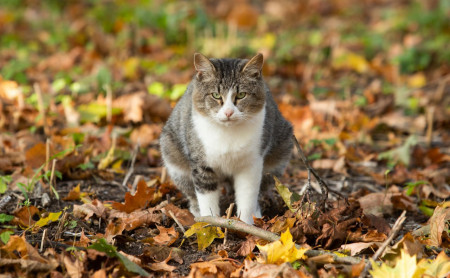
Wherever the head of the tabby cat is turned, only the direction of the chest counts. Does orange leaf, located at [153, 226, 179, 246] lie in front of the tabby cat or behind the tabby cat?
in front

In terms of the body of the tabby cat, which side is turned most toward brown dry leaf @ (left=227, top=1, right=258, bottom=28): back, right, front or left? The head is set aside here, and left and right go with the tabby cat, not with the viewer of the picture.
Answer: back

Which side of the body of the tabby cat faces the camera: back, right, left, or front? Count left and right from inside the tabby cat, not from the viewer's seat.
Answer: front

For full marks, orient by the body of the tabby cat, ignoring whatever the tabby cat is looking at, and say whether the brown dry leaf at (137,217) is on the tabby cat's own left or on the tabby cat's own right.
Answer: on the tabby cat's own right

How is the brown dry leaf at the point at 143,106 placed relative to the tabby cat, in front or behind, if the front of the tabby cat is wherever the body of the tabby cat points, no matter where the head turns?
behind

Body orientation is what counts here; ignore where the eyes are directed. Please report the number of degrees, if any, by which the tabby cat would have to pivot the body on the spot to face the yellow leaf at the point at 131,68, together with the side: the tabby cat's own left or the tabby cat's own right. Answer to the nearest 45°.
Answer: approximately 180°

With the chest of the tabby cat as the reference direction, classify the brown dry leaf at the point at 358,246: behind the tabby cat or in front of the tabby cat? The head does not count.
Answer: in front

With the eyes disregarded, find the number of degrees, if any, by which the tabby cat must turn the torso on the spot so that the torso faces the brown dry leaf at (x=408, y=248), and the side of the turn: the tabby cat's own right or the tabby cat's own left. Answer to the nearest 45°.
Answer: approximately 45° to the tabby cat's own left

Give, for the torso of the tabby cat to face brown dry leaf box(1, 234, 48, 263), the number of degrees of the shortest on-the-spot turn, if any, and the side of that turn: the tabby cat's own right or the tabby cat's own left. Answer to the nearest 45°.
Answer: approximately 45° to the tabby cat's own right

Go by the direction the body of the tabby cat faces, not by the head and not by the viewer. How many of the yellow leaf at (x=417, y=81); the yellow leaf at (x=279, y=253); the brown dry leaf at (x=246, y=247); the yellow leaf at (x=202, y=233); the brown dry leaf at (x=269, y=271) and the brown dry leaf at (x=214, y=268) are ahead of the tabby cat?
5

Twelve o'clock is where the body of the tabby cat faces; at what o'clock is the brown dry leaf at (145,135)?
The brown dry leaf is roughly at 5 o'clock from the tabby cat.

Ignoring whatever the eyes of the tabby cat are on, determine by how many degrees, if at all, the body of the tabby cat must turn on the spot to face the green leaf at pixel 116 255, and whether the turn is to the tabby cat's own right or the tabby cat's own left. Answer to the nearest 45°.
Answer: approximately 45° to the tabby cat's own right

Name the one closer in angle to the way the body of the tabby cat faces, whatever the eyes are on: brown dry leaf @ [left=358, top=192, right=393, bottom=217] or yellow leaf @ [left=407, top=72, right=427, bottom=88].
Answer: the brown dry leaf

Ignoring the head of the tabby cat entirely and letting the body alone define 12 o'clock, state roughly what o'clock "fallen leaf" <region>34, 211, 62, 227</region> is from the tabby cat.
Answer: The fallen leaf is roughly at 2 o'clock from the tabby cat.

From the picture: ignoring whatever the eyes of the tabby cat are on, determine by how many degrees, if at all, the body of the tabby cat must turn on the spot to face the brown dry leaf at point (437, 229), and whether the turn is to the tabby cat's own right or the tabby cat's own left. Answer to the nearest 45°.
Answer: approximately 45° to the tabby cat's own left
